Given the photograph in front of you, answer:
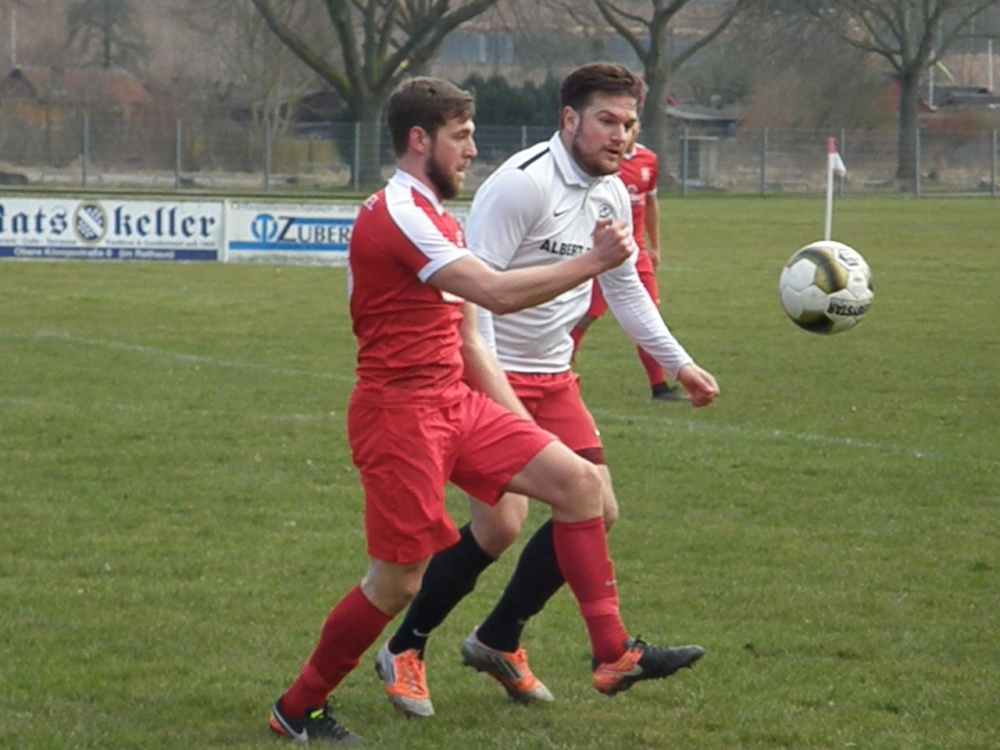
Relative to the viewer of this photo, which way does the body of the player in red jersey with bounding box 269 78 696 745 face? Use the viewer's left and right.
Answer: facing to the right of the viewer

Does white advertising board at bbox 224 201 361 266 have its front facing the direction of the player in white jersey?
yes

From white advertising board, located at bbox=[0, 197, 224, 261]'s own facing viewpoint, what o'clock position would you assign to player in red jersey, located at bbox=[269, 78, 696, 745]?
The player in red jersey is roughly at 12 o'clock from the white advertising board.

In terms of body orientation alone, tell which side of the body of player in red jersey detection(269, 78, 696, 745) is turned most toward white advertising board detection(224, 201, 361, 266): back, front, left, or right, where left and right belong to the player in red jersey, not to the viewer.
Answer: left

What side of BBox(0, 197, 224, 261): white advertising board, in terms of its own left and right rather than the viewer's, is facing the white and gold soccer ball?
front

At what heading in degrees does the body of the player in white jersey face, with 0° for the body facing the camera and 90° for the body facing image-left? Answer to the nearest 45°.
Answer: approximately 315°

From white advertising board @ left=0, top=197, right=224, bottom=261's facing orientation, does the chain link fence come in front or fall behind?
behind

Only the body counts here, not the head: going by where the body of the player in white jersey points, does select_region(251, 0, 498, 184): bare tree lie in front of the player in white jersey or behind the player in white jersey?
behind

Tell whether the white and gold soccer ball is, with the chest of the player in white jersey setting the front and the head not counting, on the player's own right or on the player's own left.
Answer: on the player's own left

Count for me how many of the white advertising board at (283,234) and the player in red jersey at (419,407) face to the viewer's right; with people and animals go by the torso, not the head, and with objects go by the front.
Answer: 1

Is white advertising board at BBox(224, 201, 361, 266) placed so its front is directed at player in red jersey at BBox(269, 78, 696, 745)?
yes

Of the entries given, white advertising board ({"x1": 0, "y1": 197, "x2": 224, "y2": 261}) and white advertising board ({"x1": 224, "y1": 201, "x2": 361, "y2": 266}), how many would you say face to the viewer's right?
0

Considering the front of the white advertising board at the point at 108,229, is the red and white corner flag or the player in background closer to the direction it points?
the player in background

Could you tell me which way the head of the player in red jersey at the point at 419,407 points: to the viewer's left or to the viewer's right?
to the viewer's right

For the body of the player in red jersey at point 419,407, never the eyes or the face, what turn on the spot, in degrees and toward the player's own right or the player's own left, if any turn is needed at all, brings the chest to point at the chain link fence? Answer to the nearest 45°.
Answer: approximately 90° to the player's own left

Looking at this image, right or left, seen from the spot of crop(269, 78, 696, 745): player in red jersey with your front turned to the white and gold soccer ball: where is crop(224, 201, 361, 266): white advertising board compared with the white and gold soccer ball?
left

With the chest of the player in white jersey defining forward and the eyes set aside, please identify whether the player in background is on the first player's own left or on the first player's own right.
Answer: on the first player's own left
